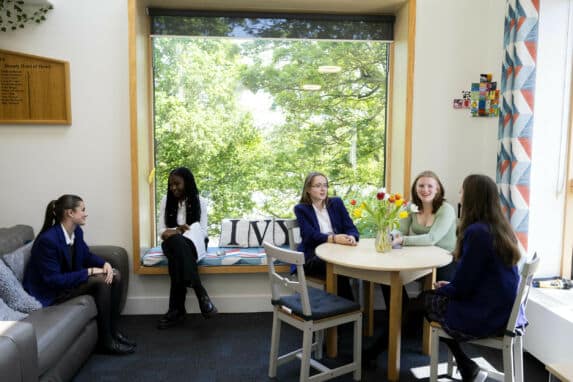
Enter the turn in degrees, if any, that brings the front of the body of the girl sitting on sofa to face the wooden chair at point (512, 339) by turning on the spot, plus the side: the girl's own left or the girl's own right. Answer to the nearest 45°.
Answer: approximately 45° to the girl's own right

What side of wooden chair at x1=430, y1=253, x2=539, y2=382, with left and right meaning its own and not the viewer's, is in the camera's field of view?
left

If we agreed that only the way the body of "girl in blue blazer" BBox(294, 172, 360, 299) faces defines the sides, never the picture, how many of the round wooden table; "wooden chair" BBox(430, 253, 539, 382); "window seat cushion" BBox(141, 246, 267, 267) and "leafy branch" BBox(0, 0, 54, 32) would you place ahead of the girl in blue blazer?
2

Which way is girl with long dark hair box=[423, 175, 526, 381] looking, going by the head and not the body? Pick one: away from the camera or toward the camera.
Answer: away from the camera

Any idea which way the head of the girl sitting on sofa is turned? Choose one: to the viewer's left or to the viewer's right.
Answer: to the viewer's right

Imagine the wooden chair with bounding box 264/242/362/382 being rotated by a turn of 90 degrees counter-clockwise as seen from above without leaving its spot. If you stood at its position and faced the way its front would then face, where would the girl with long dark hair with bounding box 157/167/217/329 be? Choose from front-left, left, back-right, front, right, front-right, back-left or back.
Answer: front

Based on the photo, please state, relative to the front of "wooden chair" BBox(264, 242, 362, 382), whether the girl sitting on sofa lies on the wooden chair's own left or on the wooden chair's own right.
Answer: on the wooden chair's own left

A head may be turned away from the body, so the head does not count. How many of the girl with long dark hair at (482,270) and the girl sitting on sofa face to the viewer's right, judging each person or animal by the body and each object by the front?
1

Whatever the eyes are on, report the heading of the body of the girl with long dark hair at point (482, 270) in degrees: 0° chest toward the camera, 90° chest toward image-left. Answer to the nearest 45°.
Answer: approximately 135°

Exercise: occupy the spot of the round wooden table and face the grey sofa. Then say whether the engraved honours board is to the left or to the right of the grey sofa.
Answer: right

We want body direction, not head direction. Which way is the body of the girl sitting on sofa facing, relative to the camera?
to the viewer's right

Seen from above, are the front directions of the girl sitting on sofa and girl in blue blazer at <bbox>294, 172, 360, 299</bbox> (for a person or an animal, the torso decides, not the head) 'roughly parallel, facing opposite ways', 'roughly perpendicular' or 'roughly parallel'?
roughly perpendicular

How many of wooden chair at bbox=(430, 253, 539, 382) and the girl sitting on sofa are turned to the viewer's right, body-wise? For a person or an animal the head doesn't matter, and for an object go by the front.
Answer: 1

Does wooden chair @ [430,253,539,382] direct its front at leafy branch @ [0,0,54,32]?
yes

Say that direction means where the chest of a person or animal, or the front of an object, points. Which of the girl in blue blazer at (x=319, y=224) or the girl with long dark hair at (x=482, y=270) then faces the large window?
the girl with long dark hair

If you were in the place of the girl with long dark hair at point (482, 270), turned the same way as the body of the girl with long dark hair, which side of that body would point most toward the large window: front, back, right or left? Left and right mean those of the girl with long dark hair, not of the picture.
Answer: front
